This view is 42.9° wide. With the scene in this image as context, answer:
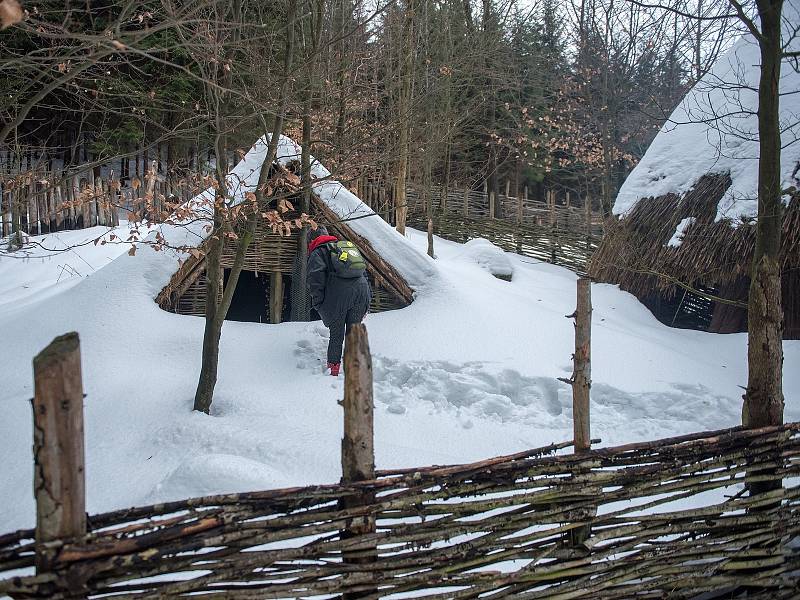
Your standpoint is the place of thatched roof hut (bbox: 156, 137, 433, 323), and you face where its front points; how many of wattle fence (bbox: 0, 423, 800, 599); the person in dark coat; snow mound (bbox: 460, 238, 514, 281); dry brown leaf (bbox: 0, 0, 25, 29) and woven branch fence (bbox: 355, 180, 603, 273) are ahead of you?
3

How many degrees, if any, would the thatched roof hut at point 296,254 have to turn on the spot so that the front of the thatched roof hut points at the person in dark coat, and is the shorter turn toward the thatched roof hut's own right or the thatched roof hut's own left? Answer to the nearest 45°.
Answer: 0° — it already faces them

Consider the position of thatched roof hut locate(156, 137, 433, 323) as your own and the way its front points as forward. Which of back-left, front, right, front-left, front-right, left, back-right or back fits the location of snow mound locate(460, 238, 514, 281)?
back-left

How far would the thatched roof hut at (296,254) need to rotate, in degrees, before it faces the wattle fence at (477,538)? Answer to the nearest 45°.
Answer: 0° — it already faces it

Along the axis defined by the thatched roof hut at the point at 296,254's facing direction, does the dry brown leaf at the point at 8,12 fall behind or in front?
in front

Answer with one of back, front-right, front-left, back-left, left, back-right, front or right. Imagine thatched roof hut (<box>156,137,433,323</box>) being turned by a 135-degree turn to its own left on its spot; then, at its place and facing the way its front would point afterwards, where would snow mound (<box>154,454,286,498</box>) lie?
back-right

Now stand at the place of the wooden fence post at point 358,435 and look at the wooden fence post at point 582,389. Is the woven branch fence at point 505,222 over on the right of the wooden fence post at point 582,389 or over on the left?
left

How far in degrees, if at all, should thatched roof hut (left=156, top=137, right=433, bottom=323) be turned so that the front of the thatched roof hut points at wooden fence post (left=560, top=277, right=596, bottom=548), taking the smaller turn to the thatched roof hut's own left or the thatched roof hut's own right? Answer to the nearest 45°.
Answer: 0° — it already faces it

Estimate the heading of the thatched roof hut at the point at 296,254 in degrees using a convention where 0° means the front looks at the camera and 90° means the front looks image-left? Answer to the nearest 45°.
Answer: approximately 0°

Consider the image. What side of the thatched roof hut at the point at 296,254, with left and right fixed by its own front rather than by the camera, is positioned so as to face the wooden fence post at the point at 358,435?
front
